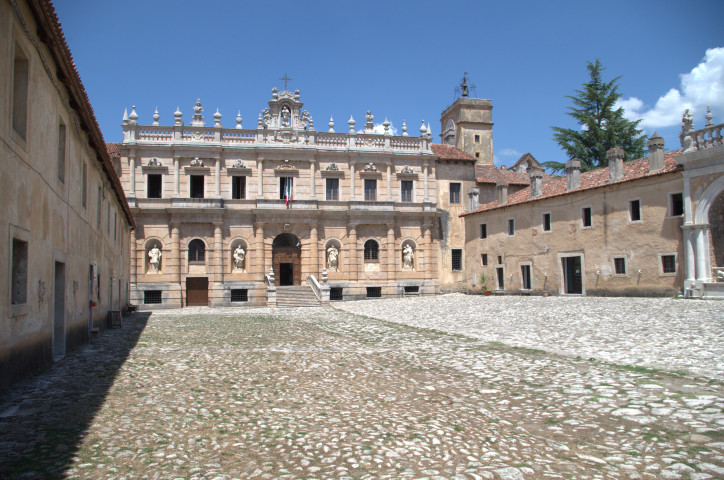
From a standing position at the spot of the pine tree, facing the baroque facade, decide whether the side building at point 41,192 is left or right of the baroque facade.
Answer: left

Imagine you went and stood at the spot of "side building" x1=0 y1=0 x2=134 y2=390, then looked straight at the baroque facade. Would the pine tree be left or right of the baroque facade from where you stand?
right

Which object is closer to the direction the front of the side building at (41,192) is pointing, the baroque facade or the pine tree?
the pine tree

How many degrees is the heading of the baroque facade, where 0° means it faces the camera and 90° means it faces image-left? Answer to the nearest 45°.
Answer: approximately 0°

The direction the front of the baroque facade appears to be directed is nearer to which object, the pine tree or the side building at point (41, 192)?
the side building

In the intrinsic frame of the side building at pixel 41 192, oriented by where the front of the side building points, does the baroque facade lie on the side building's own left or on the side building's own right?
on the side building's own left

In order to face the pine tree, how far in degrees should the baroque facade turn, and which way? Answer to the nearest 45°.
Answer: approximately 90° to its left

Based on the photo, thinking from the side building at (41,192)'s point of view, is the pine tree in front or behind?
in front

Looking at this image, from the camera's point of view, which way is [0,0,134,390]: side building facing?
to the viewer's right

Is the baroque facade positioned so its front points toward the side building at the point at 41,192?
yes

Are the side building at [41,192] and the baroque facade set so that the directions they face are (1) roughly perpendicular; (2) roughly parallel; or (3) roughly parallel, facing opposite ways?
roughly perpendicular

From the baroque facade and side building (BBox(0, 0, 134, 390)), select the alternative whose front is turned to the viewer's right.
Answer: the side building

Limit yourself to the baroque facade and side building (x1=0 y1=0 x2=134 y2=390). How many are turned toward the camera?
1
